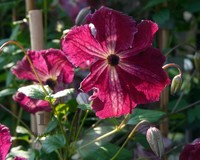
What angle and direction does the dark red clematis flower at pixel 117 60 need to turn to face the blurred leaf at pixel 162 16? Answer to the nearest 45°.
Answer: approximately 180°

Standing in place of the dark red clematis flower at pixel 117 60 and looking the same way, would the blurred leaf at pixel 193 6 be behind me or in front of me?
behind

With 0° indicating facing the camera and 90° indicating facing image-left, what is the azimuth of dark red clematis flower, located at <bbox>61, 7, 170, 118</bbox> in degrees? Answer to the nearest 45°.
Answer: approximately 0°
